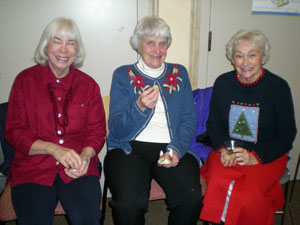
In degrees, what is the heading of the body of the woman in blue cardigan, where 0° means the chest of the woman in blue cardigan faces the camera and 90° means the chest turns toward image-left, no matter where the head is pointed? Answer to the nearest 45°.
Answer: approximately 0°

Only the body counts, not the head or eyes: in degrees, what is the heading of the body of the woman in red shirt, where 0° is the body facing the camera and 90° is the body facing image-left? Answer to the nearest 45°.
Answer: approximately 0°

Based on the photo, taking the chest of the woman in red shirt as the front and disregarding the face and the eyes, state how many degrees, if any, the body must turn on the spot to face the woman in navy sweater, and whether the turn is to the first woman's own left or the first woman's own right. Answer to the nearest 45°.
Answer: approximately 90° to the first woman's own left

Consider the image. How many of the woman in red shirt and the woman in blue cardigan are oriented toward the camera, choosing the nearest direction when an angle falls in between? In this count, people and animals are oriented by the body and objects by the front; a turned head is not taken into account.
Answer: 2
